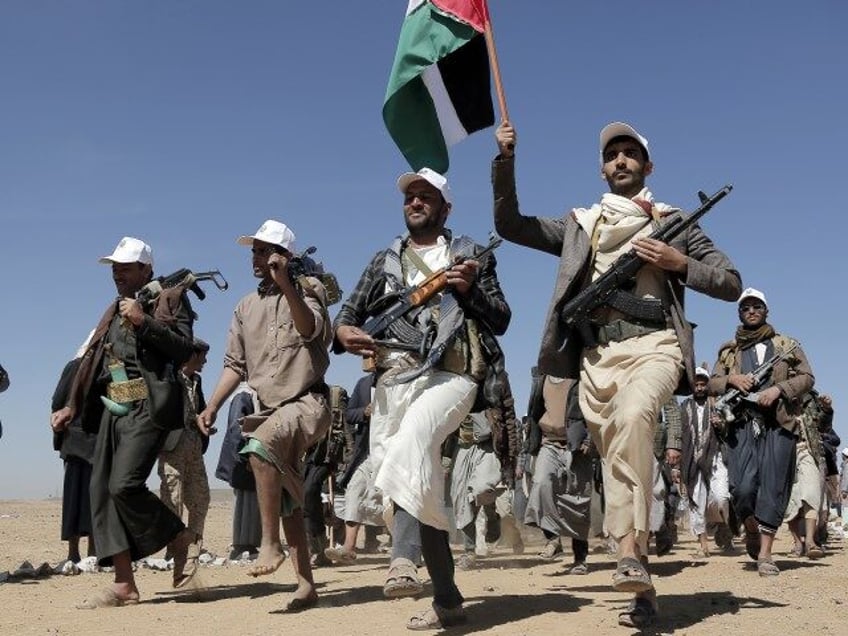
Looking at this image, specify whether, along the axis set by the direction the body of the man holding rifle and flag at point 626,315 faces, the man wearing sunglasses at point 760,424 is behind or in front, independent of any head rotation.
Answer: behind

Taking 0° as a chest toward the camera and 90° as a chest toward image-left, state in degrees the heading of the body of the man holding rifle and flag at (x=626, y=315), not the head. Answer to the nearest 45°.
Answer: approximately 0°

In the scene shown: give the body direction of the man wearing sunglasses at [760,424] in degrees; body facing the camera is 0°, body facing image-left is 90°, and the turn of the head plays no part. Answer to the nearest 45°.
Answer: approximately 0°

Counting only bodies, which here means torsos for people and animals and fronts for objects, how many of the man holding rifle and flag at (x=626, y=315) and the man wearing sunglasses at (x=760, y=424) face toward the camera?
2
